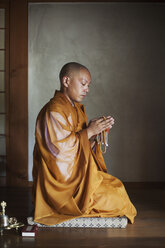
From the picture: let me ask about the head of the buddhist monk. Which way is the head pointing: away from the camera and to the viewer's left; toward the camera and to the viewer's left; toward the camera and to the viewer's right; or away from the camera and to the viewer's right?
toward the camera and to the viewer's right

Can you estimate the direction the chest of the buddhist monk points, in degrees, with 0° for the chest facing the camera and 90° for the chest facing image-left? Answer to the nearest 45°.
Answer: approximately 270°
